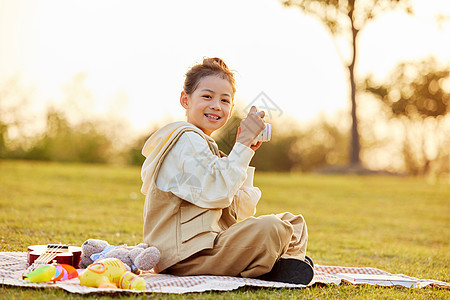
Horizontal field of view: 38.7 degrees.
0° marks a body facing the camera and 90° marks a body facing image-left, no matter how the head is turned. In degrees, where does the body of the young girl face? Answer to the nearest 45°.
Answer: approximately 270°

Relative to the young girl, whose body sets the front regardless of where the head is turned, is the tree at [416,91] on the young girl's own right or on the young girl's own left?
on the young girl's own left
